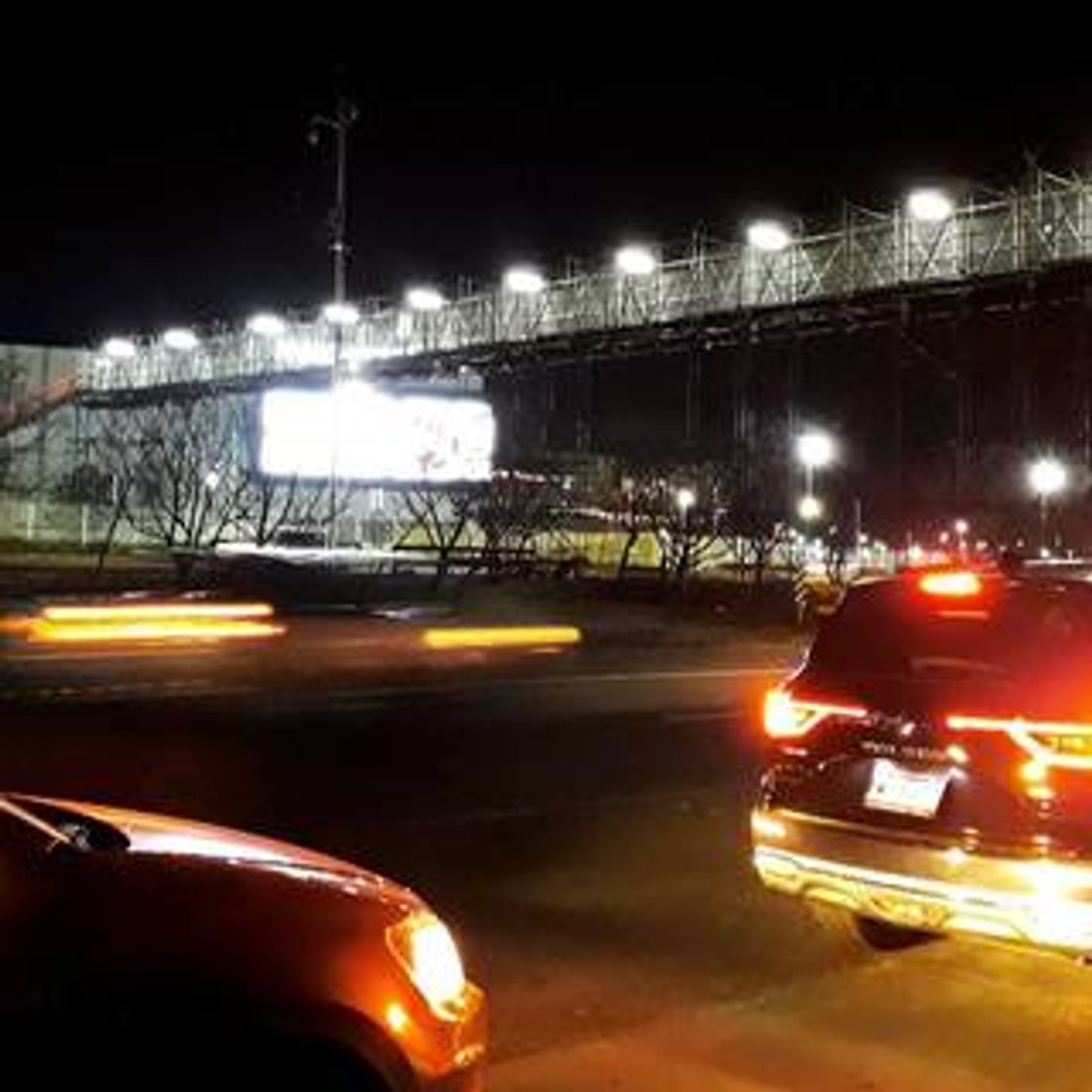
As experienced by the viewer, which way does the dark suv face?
facing away from the viewer and to the right of the viewer
